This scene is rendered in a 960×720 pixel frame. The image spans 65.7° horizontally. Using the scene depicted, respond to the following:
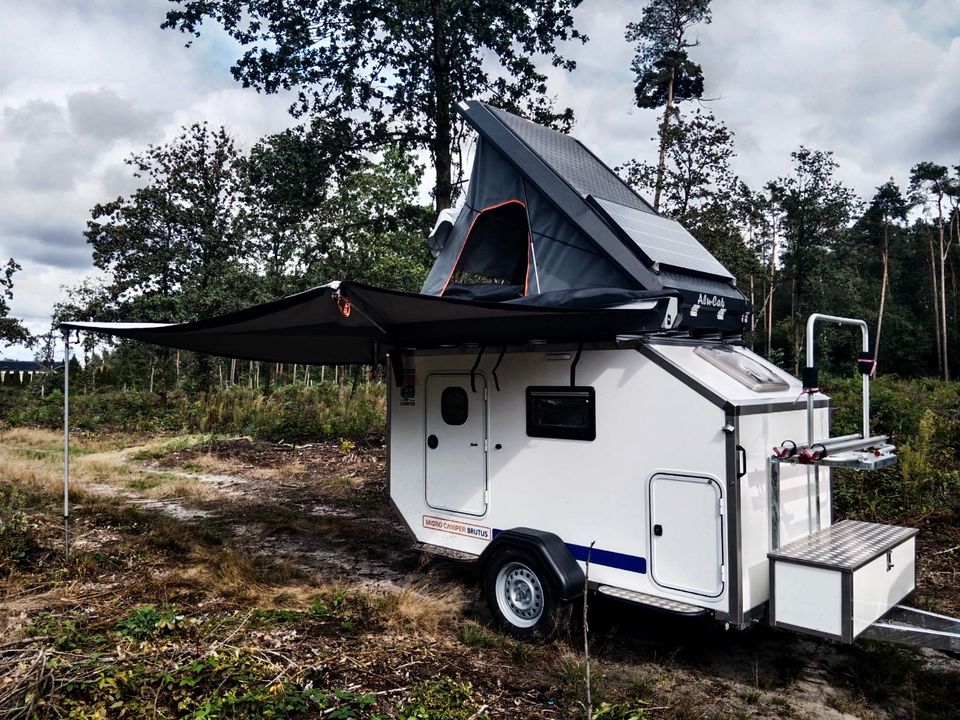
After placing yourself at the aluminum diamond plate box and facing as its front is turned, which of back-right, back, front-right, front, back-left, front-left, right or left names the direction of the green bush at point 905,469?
back-left

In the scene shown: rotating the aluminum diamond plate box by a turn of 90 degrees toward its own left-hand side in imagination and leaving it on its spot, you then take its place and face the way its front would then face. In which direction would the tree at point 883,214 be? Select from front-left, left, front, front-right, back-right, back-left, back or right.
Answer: front-left

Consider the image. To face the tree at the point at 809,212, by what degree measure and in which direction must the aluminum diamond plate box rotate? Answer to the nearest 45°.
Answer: approximately 135° to its left

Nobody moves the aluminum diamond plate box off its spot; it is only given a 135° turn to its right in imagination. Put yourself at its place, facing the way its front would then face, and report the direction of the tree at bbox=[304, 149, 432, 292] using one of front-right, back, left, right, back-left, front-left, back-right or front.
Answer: front-right

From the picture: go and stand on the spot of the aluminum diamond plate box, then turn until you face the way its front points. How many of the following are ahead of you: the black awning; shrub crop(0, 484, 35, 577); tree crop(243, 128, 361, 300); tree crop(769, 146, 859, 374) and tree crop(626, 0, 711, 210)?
0

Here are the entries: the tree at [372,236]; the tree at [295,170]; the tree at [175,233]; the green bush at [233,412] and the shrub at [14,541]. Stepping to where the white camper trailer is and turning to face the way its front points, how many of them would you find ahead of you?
0

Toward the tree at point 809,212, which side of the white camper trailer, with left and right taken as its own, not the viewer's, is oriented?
left

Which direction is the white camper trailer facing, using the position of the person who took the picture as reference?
facing the viewer and to the right of the viewer

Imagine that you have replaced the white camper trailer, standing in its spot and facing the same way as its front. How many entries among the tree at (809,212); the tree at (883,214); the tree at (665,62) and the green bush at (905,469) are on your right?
0

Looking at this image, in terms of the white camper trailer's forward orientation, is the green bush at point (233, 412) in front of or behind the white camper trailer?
behind

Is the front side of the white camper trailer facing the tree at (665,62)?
no

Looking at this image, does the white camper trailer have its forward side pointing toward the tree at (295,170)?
no

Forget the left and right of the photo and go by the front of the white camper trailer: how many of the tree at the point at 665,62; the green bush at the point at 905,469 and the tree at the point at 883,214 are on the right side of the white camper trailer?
0

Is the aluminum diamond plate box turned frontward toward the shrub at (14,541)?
no

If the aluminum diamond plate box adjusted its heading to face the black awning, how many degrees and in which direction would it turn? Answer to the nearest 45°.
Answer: approximately 135° to its right

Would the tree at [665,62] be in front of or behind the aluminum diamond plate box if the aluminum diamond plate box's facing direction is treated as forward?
behind

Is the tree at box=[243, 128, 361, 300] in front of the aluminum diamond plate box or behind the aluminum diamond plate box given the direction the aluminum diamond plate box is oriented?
behind

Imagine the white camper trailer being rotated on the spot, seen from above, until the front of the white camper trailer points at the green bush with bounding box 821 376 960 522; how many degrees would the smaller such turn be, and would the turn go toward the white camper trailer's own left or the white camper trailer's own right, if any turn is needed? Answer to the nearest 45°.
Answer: approximately 90° to the white camper trailer's own left
